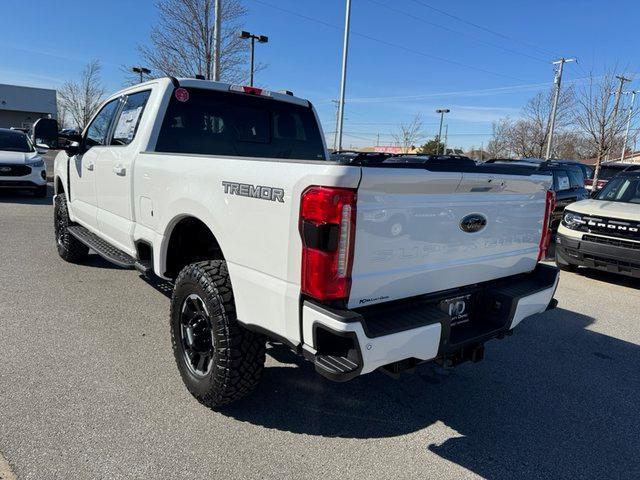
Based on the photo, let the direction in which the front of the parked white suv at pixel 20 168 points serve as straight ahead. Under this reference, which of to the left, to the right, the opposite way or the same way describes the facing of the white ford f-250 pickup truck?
the opposite way

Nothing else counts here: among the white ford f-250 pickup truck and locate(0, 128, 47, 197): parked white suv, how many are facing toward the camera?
1

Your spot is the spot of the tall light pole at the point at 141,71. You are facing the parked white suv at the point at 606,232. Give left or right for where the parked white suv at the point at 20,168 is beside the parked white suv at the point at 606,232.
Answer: right

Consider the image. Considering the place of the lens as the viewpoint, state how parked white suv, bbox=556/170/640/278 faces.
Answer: facing the viewer and to the left of the viewer

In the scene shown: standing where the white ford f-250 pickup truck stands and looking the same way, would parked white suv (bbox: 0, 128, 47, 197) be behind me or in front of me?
in front

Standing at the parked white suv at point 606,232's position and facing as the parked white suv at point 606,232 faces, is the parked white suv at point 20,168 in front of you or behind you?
in front

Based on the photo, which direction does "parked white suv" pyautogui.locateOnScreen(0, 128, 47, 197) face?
toward the camera

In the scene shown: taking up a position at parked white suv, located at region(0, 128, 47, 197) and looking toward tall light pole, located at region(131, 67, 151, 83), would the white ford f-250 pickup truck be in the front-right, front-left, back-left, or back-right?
back-right

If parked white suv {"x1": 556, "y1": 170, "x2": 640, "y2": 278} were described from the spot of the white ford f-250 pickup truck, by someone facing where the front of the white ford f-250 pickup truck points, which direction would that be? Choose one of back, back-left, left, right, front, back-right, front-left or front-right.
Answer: right

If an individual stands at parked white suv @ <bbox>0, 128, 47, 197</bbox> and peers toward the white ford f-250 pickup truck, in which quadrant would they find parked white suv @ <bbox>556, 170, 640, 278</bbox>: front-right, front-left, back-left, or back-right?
front-left

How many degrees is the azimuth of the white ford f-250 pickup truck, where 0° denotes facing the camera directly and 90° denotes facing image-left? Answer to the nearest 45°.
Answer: approximately 135°

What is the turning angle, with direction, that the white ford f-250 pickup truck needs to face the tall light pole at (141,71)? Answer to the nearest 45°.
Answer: approximately 45° to its right
